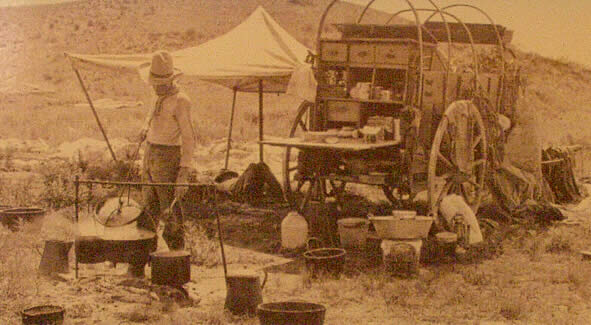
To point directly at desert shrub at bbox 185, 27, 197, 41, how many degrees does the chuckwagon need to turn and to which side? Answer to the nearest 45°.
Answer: approximately 45° to its left

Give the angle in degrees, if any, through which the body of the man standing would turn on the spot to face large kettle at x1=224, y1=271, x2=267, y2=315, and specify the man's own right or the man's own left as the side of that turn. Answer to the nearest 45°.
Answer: approximately 45° to the man's own left

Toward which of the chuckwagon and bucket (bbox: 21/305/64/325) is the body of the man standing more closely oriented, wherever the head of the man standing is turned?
the bucket

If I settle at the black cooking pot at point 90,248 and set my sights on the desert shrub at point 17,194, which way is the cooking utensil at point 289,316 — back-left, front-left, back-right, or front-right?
back-right

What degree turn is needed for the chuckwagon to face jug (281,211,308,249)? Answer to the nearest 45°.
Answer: approximately 180°

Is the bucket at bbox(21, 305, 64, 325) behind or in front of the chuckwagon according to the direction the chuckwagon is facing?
behind

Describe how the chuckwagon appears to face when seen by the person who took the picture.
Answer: facing away from the viewer and to the right of the viewer

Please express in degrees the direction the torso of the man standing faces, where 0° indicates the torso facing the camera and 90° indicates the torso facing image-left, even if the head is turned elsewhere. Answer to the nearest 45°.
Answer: approximately 45°

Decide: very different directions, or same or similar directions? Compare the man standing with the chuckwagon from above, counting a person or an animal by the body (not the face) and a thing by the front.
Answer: very different directions

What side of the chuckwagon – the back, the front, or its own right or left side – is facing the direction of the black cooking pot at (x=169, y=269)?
back

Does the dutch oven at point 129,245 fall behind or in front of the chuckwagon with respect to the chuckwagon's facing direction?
behind
